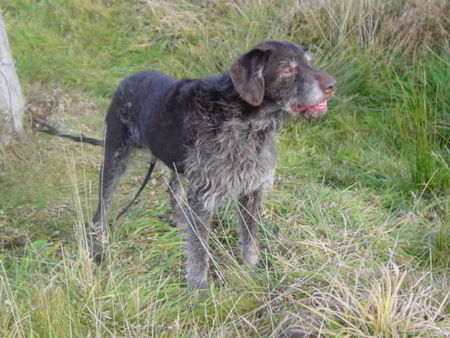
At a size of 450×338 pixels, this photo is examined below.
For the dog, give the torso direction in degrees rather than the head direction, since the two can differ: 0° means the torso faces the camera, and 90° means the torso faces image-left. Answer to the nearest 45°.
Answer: approximately 315°

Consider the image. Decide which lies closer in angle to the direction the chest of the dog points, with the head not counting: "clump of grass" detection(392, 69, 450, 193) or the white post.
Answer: the clump of grass

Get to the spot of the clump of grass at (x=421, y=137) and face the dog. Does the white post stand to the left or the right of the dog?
right

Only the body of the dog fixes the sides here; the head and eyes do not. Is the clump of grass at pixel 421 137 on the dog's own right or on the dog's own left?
on the dog's own left

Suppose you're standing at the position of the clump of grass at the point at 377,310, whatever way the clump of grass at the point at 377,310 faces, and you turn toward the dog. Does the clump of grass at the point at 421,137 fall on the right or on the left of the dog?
right

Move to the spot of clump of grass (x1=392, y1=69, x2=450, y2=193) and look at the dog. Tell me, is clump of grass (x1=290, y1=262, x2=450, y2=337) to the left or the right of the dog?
left

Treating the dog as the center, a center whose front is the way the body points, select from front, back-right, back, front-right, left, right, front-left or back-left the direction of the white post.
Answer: back

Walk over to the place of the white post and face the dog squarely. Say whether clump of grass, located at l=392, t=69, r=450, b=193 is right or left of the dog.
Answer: left

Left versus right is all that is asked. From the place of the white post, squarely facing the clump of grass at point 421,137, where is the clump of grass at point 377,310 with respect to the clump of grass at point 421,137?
right
